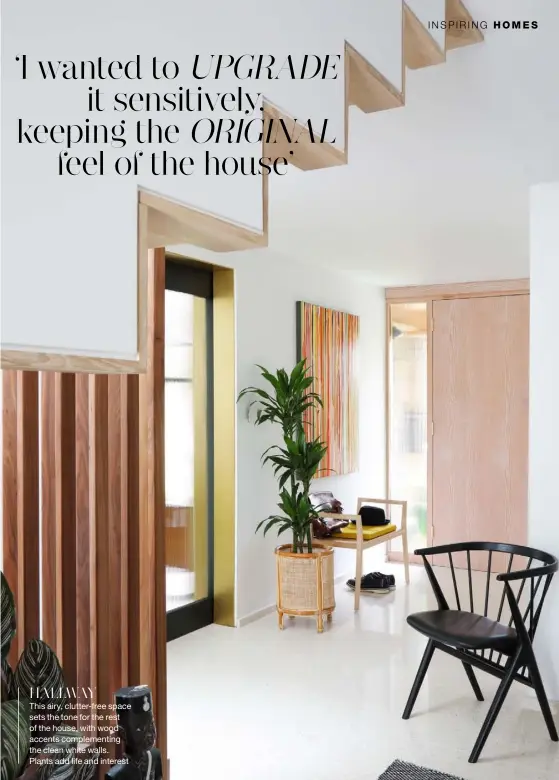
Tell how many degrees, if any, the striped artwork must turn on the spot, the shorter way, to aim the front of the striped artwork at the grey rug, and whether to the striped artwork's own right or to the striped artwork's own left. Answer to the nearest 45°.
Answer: approximately 45° to the striped artwork's own right

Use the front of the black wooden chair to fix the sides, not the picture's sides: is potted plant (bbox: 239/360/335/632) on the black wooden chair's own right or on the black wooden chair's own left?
on the black wooden chair's own right

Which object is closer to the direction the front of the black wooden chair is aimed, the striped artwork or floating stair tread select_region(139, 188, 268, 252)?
the floating stair tread

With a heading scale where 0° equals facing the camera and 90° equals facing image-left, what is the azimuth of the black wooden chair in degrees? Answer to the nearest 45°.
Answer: approximately 45°

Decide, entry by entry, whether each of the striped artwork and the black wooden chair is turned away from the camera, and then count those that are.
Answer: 0

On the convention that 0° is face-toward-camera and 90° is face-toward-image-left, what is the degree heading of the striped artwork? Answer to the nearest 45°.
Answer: approximately 315°

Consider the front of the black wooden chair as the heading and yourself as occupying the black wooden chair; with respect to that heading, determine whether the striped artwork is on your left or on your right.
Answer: on your right
